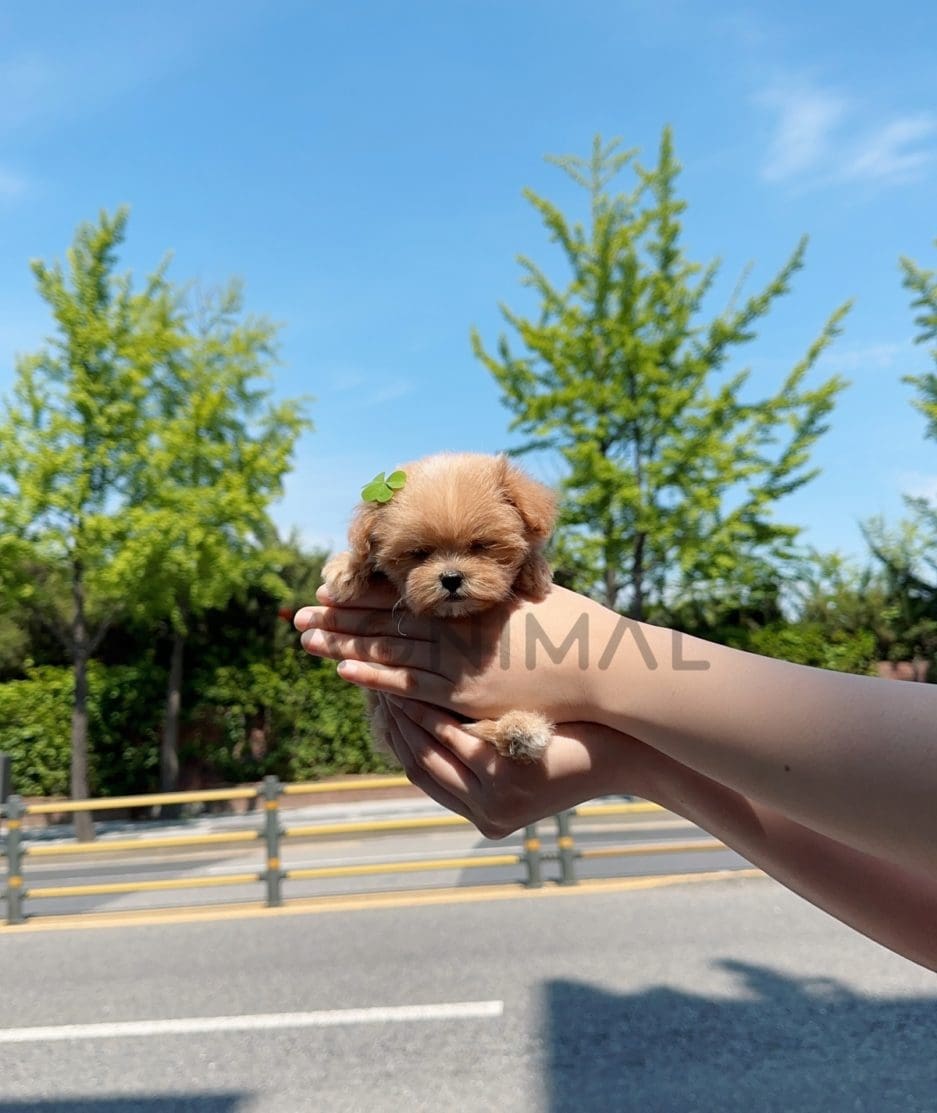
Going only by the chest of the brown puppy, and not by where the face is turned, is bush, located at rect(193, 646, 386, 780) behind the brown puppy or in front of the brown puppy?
behind

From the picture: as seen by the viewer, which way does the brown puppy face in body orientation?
toward the camera

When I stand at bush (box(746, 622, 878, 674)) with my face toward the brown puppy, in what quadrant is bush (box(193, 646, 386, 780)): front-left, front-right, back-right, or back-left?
front-right

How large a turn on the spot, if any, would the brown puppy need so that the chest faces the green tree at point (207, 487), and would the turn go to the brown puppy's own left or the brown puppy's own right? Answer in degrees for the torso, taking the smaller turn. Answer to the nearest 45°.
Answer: approximately 180°

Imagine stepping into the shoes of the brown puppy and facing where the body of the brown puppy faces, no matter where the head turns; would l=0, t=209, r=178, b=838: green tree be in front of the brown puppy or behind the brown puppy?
behind

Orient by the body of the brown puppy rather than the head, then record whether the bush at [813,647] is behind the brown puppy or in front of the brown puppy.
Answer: behind
